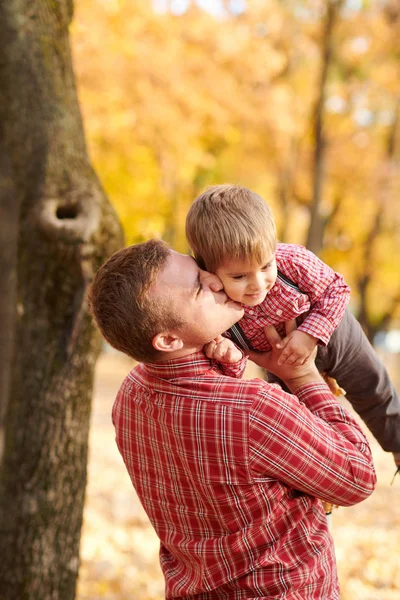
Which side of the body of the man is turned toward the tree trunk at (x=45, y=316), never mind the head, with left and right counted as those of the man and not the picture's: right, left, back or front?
left

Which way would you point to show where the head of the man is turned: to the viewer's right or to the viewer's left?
to the viewer's right

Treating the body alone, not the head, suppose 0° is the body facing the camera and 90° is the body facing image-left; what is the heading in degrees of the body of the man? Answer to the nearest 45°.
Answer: approximately 225°
